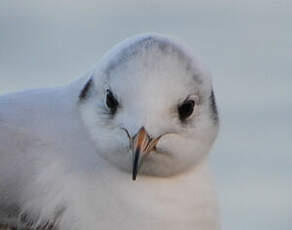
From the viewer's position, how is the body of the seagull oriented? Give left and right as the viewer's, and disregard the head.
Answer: facing the viewer and to the right of the viewer
